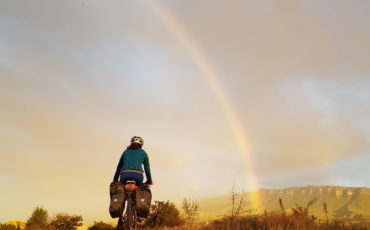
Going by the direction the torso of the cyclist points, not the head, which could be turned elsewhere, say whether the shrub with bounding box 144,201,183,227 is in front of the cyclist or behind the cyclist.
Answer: in front

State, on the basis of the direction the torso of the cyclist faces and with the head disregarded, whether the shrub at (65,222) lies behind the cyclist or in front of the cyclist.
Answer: in front

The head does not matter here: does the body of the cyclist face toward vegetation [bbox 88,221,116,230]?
yes

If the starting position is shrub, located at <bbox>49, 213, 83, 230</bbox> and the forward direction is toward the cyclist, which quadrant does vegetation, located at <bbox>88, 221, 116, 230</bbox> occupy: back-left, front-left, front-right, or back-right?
front-left

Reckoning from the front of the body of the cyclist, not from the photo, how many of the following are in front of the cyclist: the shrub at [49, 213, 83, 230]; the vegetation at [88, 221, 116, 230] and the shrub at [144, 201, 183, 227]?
3

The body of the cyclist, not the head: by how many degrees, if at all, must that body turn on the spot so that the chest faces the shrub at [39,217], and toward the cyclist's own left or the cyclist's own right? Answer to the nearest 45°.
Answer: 0° — they already face it

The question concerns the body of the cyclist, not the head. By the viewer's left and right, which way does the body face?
facing away from the viewer
